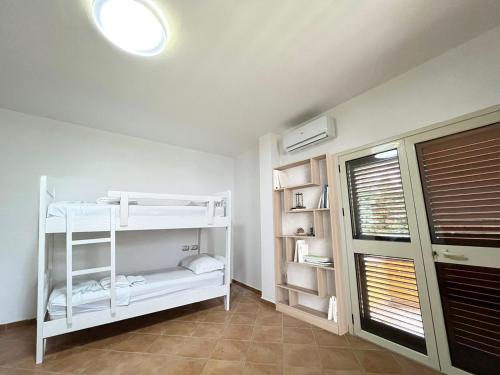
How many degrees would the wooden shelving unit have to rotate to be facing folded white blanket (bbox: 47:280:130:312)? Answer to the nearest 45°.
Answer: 0° — it already faces it

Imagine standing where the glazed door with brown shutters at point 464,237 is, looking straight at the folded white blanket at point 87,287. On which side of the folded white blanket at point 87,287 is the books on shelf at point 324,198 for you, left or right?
right

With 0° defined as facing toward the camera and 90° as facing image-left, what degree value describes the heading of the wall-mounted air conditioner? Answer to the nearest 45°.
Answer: approximately 45°

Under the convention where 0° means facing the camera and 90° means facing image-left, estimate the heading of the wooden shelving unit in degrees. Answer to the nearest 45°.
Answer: approximately 45°

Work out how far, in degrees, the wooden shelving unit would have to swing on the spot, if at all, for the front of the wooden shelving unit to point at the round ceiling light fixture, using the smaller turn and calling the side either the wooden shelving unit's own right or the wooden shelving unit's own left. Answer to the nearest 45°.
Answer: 0° — it already faces it
